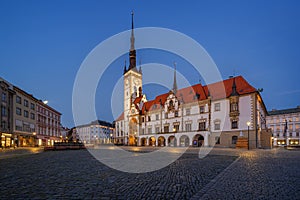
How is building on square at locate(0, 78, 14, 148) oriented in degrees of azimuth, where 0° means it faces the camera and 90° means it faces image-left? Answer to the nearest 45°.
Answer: approximately 315°

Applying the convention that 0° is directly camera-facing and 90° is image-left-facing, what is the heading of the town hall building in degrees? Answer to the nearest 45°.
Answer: approximately 45°
